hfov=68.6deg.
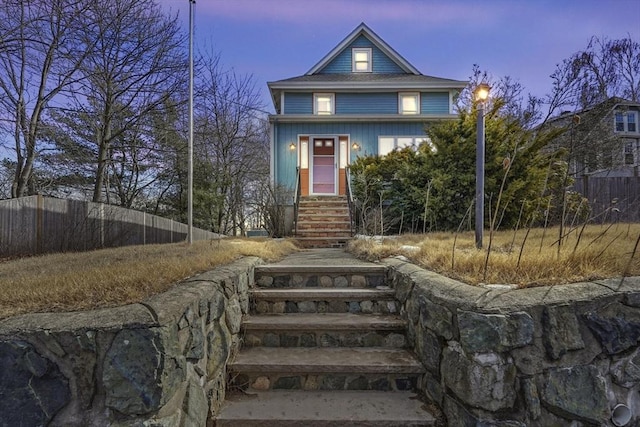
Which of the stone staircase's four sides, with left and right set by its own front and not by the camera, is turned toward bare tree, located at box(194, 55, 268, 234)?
back

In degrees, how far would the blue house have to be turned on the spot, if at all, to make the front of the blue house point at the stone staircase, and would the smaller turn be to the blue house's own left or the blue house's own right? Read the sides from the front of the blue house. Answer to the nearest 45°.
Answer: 0° — it already faces it

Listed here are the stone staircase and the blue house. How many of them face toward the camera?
2

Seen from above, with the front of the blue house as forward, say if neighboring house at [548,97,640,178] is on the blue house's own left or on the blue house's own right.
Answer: on the blue house's own left

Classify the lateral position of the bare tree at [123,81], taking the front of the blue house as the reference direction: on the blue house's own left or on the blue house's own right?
on the blue house's own right

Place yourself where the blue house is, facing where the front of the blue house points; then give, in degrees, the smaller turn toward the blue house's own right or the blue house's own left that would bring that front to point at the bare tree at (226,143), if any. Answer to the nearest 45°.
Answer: approximately 135° to the blue house's own right

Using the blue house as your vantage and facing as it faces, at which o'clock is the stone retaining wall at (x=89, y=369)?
The stone retaining wall is roughly at 12 o'clock from the blue house.

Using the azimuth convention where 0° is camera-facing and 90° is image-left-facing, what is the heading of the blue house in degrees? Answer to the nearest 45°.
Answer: approximately 0°

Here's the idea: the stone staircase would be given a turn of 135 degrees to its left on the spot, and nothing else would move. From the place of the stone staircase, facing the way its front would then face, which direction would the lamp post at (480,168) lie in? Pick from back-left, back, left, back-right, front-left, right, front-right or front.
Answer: front

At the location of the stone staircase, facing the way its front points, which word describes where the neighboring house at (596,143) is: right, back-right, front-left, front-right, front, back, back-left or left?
back-left

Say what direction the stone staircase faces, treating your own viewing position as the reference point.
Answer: facing the viewer

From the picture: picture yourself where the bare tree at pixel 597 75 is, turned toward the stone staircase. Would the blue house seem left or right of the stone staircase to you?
right

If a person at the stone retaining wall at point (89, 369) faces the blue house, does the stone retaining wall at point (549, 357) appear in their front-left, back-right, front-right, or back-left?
front-right

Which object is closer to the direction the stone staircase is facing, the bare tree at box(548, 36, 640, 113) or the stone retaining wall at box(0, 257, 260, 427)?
the stone retaining wall

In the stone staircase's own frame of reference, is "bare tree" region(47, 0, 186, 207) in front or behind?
behind

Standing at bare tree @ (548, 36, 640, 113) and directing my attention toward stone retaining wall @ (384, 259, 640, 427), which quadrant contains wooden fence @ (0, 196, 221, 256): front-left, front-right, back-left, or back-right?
front-right

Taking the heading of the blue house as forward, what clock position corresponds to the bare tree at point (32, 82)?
The bare tree is roughly at 2 o'clock from the blue house.
